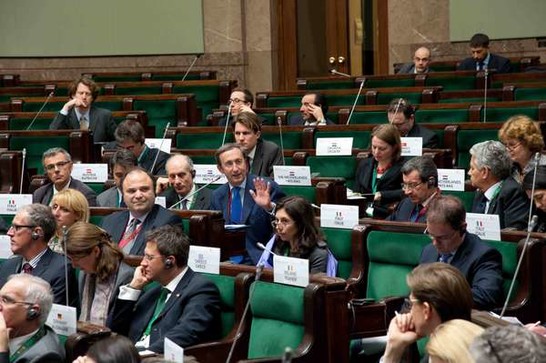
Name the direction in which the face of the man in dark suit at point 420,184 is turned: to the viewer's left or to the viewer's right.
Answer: to the viewer's left

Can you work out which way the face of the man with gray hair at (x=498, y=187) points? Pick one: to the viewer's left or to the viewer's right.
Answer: to the viewer's left

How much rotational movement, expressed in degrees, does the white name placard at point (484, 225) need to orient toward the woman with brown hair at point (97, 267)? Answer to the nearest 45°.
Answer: approximately 90° to its right

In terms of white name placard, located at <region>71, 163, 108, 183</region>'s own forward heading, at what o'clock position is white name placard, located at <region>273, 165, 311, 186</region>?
white name placard, located at <region>273, 165, 311, 186</region> is roughly at 10 o'clock from white name placard, located at <region>71, 163, 108, 183</region>.

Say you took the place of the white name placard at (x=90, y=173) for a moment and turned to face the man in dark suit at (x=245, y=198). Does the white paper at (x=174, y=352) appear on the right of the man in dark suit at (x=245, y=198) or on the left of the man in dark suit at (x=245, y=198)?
right

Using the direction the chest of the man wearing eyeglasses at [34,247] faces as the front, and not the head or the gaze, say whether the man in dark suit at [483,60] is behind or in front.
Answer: behind

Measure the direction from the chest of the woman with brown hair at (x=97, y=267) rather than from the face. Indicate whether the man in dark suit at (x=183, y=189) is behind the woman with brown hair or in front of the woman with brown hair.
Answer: behind

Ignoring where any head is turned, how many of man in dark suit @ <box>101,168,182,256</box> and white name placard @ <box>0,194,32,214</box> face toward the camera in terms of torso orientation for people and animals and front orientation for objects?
2
